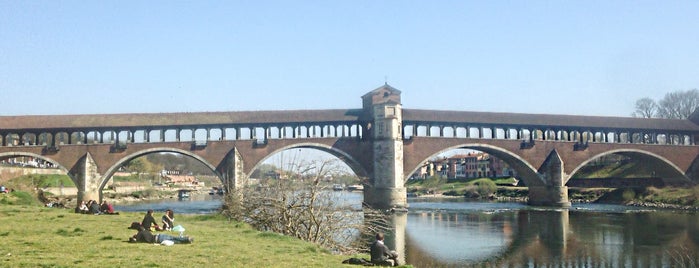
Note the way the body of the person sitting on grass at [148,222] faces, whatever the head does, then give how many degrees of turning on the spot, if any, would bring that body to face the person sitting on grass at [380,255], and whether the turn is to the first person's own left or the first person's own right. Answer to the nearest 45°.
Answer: approximately 45° to the first person's own right
